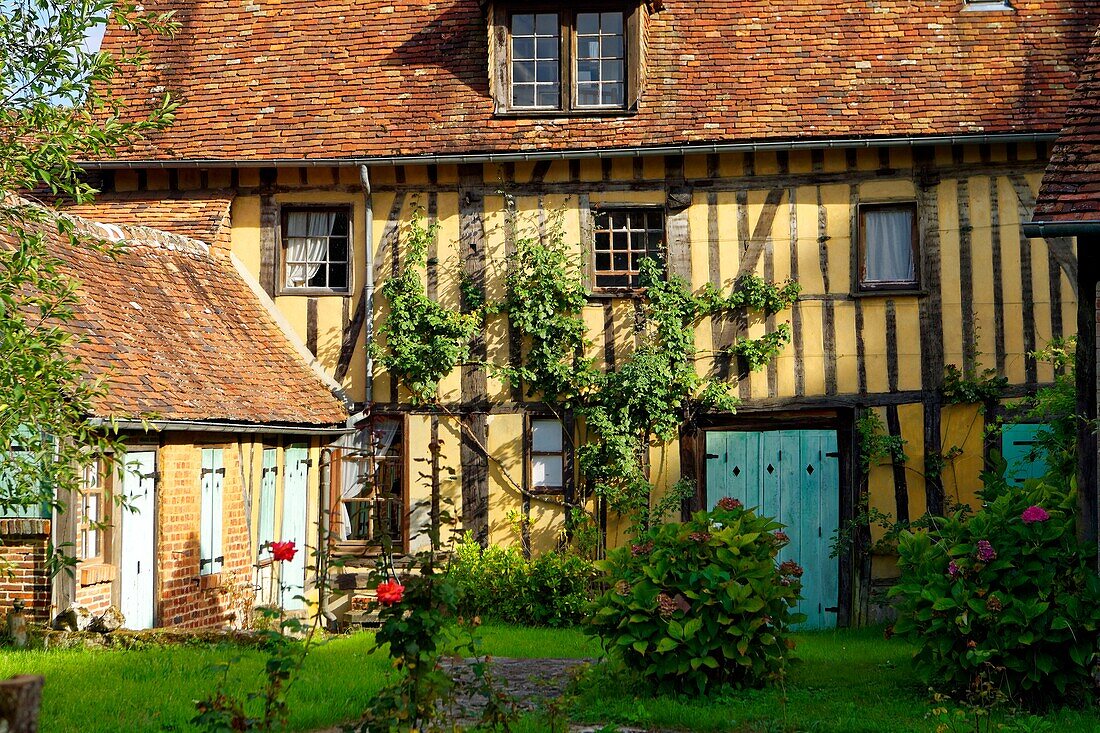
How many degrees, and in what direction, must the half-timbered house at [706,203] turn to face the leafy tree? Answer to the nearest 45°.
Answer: approximately 45° to its right

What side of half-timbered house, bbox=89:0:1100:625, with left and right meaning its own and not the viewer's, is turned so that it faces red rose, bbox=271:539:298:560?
front

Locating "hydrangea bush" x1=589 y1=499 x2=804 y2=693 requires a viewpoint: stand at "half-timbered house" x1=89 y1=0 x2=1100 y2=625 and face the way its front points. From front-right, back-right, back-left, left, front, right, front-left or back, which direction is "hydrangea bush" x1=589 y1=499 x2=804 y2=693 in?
front

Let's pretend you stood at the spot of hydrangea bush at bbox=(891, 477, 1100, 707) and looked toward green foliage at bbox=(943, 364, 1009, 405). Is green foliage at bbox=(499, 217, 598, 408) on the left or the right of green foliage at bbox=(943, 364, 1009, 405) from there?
left

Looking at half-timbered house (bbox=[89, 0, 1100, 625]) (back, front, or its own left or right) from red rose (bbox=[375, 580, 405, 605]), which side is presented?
front

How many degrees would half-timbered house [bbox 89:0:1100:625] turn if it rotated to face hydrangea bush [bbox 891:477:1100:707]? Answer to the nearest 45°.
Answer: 0° — it already faces it

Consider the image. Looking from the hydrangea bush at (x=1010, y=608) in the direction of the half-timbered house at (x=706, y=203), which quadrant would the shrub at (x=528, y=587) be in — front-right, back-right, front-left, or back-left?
front-left

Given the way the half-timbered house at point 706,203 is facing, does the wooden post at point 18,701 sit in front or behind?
in front

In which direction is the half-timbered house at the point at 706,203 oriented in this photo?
toward the camera
